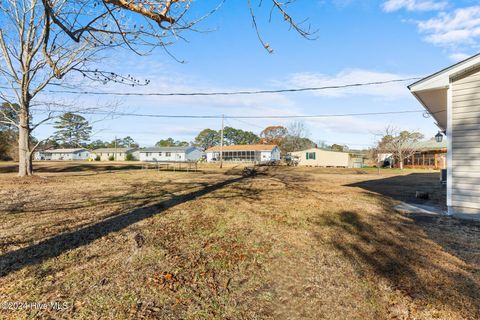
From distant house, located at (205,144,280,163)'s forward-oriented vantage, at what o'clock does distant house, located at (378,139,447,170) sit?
distant house, located at (378,139,447,170) is roughly at 10 o'clock from distant house, located at (205,144,280,163).

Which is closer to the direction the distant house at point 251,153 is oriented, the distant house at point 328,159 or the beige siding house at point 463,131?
the beige siding house

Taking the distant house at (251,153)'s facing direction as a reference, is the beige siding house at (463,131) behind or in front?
in front

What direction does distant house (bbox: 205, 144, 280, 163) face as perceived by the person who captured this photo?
facing the viewer

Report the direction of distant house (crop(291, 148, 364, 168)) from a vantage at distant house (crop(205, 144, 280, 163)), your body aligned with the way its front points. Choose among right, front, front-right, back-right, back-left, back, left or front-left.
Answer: front-left

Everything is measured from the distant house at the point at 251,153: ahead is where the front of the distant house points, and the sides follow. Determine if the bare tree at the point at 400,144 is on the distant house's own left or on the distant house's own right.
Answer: on the distant house's own left
